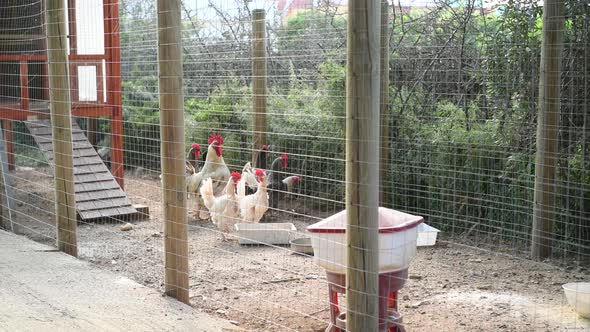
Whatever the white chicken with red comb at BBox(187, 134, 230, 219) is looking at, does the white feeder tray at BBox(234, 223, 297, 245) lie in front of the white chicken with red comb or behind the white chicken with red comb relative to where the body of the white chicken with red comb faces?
in front

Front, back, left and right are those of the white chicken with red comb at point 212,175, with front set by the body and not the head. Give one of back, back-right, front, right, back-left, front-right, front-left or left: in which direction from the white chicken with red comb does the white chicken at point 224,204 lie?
front-right

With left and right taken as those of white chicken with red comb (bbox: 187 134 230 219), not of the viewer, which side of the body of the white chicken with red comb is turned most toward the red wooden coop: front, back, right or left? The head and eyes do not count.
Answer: back

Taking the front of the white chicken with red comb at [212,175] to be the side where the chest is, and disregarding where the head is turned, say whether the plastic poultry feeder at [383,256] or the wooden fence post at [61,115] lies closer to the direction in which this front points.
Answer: the plastic poultry feeder

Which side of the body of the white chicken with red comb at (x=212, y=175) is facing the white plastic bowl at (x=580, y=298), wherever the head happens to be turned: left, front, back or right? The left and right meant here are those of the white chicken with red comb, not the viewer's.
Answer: front

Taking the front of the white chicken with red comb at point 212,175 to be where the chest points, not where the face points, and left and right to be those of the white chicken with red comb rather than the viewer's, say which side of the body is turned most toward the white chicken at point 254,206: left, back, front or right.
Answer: front

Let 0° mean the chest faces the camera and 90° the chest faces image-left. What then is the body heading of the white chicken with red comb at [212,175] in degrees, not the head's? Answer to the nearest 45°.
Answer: approximately 315°

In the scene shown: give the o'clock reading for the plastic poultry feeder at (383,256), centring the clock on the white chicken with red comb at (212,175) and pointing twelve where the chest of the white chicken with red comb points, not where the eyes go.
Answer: The plastic poultry feeder is roughly at 1 o'clock from the white chicken with red comb.

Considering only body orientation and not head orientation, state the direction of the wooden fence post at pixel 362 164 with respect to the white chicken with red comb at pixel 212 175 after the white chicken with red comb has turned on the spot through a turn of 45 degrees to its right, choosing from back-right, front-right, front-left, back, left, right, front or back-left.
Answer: front

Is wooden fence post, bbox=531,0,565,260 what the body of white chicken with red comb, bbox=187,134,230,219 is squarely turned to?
yes

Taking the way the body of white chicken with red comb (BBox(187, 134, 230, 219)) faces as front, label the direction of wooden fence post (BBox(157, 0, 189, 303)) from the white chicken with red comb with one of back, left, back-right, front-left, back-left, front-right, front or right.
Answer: front-right
